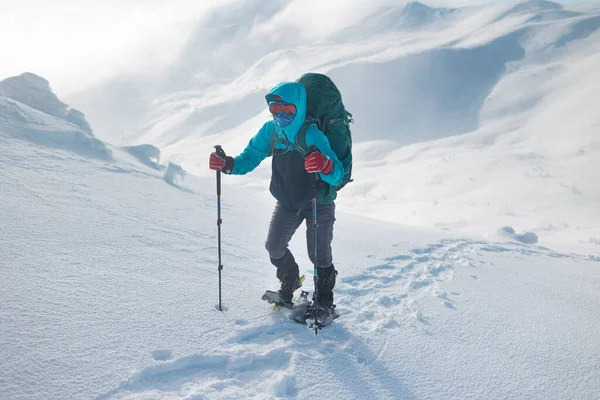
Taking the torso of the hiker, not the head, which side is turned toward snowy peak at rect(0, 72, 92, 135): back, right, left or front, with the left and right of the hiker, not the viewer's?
right

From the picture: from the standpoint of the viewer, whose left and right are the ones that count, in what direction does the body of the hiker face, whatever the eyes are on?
facing the viewer and to the left of the viewer

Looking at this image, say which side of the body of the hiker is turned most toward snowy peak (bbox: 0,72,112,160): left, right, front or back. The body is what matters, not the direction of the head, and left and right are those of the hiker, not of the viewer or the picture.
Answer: right
